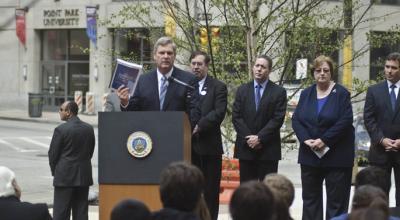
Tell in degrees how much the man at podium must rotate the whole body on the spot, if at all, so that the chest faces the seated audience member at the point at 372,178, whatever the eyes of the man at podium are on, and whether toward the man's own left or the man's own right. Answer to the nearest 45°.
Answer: approximately 45° to the man's own left

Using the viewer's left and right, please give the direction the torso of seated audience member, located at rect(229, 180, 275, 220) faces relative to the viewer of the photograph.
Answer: facing away from the viewer

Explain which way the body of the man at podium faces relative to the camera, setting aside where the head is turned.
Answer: toward the camera

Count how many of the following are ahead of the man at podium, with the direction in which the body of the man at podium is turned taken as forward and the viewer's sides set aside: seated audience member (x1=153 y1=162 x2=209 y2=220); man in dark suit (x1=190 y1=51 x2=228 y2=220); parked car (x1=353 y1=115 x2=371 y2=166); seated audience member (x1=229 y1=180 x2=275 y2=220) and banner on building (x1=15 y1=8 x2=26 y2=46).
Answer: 2

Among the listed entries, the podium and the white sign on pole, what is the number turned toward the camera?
2

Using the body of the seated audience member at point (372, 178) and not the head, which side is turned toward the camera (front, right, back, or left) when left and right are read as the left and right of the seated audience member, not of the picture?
back

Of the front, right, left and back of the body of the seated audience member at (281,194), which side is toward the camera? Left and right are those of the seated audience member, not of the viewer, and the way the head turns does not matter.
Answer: back

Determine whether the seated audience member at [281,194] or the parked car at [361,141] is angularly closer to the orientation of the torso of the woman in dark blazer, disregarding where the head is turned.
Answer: the seated audience member

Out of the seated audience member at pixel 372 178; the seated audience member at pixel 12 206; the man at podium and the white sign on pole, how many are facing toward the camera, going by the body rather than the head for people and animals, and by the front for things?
2

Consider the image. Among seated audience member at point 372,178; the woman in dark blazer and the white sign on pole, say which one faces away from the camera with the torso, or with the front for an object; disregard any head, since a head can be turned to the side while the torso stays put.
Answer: the seated audience member

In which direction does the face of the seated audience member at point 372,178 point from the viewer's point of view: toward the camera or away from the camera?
away from the camera

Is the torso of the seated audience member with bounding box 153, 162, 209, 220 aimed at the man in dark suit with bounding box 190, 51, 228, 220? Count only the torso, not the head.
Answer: yes

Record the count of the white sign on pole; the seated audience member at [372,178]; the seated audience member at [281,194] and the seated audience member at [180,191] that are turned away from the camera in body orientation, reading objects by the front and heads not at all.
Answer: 3

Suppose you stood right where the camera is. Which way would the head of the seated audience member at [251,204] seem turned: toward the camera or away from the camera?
away from the camera

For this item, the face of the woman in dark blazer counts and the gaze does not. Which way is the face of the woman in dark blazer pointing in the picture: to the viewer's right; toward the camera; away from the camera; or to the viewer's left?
toward the camera

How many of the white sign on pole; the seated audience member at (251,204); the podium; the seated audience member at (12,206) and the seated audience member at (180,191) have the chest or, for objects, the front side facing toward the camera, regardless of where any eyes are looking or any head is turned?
2

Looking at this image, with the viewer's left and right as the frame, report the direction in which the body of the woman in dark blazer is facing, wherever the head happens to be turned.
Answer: facing the viewer

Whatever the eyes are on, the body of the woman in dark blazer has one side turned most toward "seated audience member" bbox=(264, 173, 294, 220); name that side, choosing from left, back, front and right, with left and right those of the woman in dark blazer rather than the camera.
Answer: front

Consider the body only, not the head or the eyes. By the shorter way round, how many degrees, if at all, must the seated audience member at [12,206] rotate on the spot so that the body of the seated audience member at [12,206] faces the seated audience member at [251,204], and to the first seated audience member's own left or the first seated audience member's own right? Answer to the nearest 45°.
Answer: approximately 90° to the first seated audience member's own right
